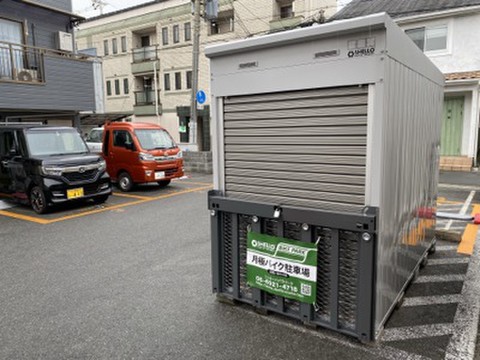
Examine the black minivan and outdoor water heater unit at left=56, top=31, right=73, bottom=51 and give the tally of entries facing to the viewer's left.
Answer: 0

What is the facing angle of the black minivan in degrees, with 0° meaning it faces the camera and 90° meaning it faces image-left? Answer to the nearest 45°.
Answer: approximately 315°

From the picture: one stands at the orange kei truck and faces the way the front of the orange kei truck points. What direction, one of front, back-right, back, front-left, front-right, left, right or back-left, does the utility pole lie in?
left

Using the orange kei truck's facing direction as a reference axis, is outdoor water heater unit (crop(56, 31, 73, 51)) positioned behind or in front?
behind

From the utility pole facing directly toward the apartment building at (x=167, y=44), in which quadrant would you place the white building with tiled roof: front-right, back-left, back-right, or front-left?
back-right

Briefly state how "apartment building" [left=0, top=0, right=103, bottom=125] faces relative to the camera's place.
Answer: facing the viewer and to the right of the viewer

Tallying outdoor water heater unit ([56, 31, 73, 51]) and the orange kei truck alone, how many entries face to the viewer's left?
0

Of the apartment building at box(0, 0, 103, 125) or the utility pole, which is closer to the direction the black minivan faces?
the utility pole

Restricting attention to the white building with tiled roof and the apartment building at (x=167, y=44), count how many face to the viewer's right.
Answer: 0

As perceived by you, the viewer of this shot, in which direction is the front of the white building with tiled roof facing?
facing the viewer and to the left of the viewer

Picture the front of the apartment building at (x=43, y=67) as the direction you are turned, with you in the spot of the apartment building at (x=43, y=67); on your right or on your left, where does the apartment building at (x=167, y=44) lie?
on your left

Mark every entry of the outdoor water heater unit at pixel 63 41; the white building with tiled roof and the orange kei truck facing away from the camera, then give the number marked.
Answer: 0

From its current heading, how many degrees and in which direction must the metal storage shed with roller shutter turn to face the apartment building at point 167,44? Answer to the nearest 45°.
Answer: approximately 90° to its right

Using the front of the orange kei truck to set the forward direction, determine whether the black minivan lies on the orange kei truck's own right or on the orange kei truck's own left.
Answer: on the orange kei truck's own right

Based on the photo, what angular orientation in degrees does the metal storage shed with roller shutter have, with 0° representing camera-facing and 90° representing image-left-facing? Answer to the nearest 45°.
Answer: approximately 45°

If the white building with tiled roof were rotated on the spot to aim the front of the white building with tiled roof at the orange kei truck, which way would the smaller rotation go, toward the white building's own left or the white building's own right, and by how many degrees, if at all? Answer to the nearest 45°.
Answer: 0° — it already faces it
